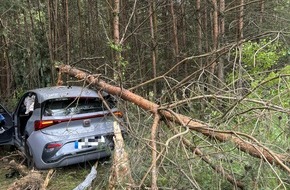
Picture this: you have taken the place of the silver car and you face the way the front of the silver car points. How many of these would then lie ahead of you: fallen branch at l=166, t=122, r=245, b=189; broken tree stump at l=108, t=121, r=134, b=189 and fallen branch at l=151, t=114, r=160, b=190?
0

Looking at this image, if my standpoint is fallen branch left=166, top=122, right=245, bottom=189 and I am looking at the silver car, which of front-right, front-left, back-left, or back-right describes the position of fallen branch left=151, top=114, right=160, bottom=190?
front-left

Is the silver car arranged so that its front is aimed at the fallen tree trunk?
no

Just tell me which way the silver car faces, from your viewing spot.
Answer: facing away from the viewer and to the left of the viewer

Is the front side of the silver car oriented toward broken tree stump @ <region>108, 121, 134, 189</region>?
no

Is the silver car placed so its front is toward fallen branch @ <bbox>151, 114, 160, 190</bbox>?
no
